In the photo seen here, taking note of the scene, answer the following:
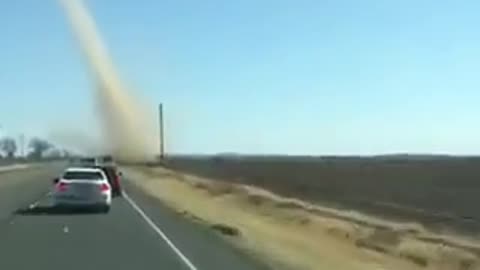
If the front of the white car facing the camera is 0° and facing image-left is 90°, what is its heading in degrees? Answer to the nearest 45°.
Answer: approximately 180°

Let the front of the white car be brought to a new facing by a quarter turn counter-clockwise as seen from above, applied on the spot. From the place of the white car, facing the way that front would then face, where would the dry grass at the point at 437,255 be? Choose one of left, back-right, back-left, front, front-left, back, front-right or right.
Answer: back-left
